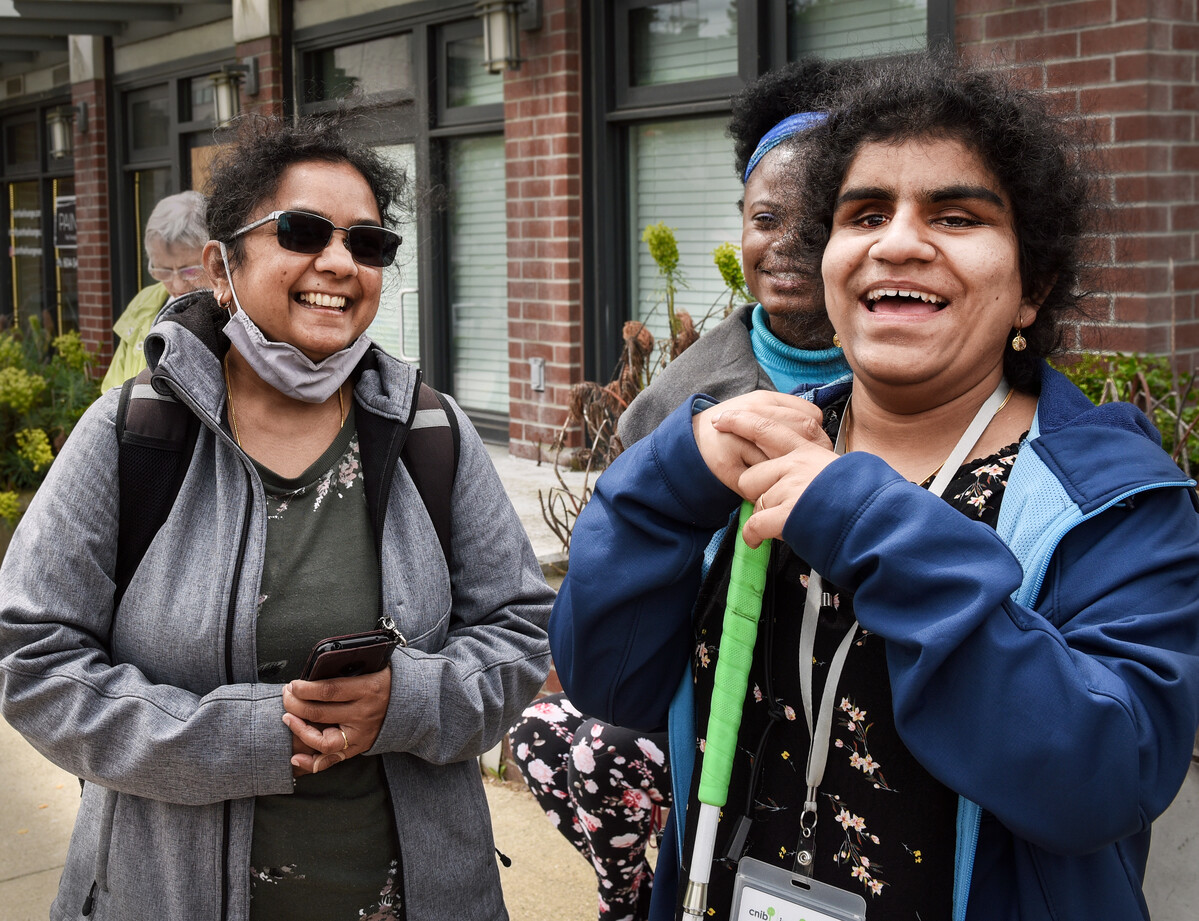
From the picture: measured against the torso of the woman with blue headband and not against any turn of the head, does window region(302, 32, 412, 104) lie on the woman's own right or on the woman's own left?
on the woman's own right

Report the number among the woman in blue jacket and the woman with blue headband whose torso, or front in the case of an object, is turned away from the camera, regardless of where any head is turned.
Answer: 0

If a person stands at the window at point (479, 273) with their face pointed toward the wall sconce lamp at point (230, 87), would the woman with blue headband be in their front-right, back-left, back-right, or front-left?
back-left

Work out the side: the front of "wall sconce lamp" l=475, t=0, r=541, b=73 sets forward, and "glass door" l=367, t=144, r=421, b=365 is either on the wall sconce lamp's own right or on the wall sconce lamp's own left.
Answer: on the wall sconce lamp's own right

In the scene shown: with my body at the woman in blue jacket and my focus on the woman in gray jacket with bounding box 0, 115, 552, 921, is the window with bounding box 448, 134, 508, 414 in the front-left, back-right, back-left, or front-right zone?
front-right

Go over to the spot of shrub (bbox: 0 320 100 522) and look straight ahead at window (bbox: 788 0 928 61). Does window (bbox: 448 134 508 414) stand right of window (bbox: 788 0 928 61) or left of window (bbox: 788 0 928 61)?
left

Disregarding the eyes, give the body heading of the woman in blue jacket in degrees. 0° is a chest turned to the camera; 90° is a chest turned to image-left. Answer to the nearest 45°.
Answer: approximately 45°

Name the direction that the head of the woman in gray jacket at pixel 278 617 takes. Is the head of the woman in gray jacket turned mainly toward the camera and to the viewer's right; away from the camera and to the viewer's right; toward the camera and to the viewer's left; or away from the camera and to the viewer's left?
toward the camera and to the viewer's right

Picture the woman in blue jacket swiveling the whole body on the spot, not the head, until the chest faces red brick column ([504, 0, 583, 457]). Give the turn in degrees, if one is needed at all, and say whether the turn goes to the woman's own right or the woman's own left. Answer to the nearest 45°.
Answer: approximately 135° to the woman's own right

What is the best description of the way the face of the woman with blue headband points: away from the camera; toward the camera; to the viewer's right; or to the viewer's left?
toward the camera

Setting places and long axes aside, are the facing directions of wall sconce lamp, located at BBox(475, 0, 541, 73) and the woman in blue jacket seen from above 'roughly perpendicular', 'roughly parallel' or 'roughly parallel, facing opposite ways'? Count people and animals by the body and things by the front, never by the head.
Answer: roughly parallel

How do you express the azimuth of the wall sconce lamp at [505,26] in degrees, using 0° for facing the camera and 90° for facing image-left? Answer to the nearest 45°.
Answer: approximately 45°

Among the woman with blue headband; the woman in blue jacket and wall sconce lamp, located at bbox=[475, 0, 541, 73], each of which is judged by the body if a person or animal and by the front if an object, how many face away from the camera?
0

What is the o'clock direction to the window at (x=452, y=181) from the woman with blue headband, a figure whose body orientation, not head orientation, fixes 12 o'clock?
The window is roughly at 4 o'clock from the woman with blue headband.

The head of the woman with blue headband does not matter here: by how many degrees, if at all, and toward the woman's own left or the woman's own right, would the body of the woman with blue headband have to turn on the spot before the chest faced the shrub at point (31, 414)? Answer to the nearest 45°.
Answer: approximately 90° to the woman's own right

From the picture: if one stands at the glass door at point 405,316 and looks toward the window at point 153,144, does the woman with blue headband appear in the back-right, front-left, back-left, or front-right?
back-left

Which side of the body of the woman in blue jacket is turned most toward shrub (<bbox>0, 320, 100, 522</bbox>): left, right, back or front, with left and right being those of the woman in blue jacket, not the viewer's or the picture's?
right

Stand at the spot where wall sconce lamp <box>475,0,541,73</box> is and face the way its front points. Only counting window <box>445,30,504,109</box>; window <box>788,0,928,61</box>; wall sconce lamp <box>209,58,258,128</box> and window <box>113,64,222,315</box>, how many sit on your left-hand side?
1
